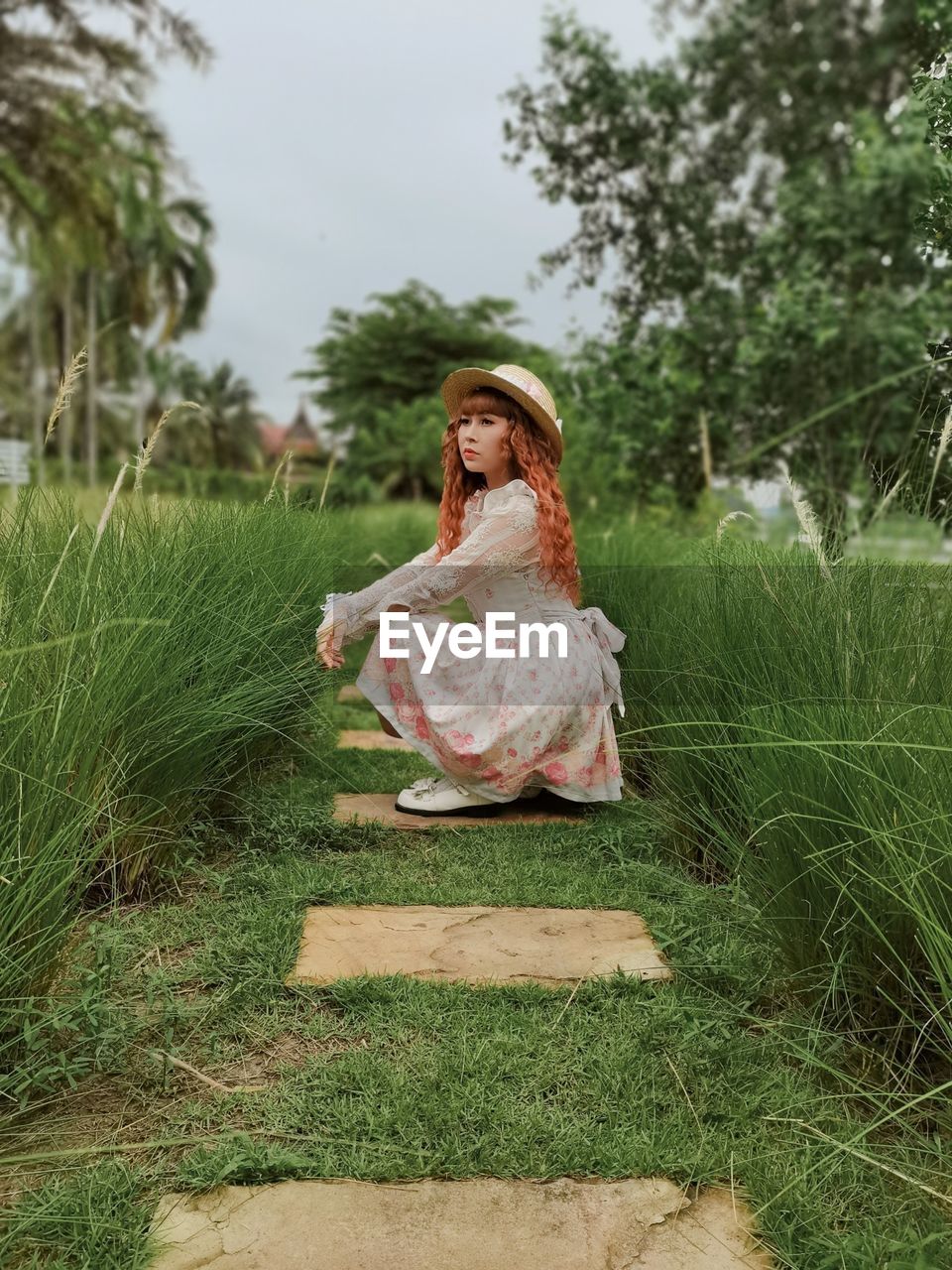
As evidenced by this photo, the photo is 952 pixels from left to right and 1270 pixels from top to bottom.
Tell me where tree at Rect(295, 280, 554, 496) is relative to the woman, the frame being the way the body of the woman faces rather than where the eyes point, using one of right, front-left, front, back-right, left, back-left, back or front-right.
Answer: right

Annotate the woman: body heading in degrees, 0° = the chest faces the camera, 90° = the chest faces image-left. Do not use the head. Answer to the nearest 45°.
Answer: approximately 90°

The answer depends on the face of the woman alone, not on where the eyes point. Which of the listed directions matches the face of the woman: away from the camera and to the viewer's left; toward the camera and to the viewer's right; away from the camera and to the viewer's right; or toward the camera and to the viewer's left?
toward the camera and to the viewer's left

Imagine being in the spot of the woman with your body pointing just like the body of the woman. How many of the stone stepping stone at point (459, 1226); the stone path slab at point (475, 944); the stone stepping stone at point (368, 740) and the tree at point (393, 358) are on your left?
2

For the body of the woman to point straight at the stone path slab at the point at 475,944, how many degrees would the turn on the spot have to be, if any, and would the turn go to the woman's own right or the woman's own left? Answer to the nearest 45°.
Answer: approximately 90° to the woman's own left

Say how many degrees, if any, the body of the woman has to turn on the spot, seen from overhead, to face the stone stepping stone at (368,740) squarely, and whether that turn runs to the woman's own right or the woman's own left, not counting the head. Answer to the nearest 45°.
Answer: approximately 45° to the woman's own right

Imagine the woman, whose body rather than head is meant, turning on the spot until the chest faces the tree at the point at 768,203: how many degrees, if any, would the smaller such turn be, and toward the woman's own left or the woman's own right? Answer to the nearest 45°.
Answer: approximately 90° to the woman's own right

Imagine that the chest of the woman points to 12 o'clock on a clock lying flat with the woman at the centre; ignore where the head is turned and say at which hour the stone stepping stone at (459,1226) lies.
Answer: The stone stepping stone is roughly at 9 o'clock from the woman.

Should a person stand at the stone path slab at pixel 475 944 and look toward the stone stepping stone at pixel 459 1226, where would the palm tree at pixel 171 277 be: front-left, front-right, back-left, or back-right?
back-right

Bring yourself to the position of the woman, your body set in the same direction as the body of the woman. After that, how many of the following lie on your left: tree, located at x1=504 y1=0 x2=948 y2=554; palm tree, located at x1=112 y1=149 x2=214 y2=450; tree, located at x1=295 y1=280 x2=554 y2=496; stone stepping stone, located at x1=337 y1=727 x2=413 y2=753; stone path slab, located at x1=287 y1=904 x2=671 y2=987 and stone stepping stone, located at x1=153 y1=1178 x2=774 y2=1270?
2
